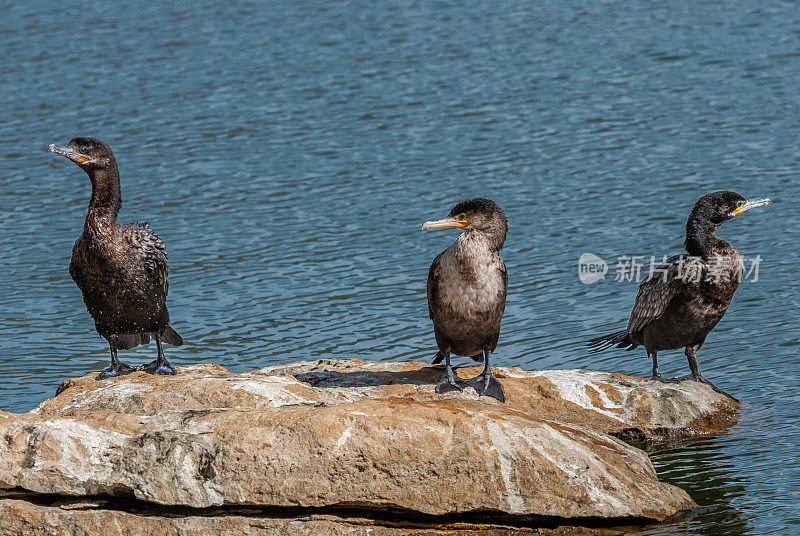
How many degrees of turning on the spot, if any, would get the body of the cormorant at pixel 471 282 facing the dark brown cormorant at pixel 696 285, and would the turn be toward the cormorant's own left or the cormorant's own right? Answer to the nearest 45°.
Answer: approximately 135° to the cormorant's own left

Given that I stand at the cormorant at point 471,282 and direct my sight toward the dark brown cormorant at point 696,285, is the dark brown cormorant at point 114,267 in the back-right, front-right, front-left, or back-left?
back-left

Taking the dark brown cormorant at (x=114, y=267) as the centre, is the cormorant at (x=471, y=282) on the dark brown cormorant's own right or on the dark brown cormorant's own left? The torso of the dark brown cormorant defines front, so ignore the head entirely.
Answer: on the dark brown cormorant's own left

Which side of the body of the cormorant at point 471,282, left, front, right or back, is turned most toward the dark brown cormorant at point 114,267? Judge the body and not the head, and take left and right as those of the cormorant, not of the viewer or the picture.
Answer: right

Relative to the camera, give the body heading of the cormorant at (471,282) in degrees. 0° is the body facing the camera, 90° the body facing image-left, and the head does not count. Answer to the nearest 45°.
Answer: approximately 0°
